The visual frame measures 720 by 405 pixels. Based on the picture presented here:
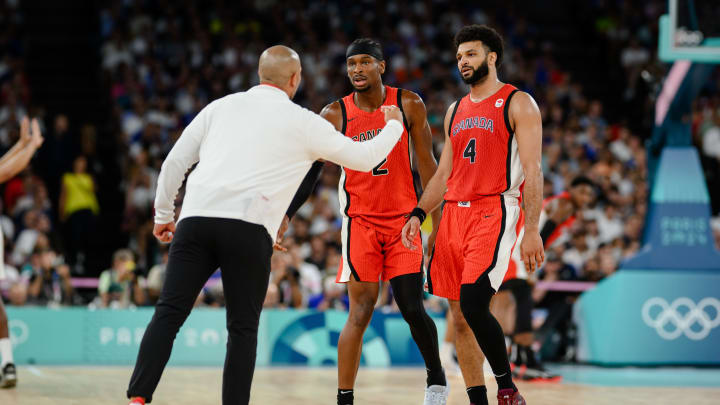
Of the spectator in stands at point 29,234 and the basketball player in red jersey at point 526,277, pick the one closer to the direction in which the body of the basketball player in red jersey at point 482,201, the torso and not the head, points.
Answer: the spectator in stands

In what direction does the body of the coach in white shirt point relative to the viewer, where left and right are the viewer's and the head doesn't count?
facing away from the viewer and to the right of the viewer

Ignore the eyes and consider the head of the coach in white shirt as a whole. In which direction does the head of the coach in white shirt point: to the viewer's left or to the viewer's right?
to the viewer's right

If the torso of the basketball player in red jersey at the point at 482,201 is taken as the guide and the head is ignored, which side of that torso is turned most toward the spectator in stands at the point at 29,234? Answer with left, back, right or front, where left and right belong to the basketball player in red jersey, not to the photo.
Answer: right

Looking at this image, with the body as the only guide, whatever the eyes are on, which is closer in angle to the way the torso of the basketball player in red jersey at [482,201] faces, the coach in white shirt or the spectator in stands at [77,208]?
the coach in white shirt

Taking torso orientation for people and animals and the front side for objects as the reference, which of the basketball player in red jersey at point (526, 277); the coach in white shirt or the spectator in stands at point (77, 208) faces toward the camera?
the spectator in stands

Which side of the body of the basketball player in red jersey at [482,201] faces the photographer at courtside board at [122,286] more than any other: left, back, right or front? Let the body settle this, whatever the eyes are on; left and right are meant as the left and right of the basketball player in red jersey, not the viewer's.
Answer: right

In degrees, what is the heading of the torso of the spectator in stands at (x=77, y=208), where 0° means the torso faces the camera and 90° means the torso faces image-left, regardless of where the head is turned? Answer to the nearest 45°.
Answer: approximately 0°

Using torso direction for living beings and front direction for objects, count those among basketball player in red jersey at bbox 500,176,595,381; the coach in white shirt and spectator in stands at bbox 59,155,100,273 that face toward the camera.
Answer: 1

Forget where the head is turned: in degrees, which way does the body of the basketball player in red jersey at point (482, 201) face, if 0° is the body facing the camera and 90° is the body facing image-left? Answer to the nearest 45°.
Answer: approximately 45°

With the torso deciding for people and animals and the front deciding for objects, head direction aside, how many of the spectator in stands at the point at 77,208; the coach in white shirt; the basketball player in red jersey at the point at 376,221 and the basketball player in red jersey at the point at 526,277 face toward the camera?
2
